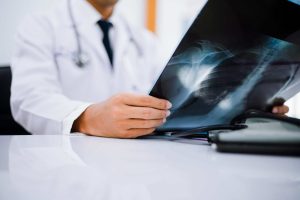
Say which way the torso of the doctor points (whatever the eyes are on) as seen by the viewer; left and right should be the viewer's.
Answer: facing the viewer and to the right of the viewer
